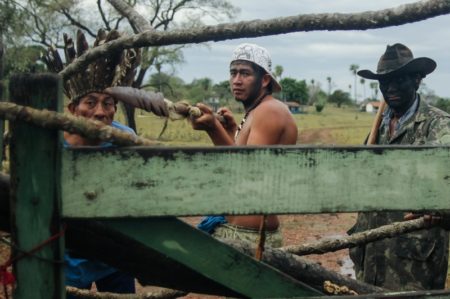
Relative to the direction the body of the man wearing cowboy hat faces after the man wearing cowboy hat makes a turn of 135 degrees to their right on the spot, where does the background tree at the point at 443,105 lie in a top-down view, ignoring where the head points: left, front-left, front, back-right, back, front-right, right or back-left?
front

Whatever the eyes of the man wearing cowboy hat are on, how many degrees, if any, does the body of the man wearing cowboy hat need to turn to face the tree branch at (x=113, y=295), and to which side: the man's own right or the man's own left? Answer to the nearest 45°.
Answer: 0° — they already face it

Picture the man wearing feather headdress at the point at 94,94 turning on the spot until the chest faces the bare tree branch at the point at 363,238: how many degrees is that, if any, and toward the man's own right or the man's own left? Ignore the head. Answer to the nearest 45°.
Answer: approximately 45° to the man's own left

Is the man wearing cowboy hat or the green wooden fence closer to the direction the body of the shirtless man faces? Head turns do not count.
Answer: the green wooden fence

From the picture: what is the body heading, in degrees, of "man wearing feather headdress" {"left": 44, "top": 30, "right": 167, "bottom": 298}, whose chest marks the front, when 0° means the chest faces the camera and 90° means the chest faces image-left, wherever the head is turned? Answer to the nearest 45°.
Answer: approximately 315°

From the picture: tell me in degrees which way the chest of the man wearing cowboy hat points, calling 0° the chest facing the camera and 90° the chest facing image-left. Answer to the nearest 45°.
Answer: approximately 45°
